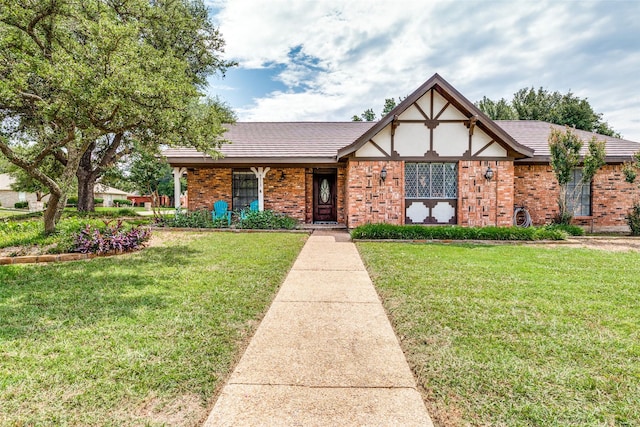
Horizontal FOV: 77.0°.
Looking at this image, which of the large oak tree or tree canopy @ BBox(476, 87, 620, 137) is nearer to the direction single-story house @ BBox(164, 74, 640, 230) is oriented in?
the large oak tree

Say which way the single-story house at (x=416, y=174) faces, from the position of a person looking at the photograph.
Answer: facing the viewer

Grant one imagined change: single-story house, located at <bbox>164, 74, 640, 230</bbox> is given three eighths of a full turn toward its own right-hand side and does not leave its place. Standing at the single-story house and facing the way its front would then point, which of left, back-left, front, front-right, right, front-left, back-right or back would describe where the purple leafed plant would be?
left

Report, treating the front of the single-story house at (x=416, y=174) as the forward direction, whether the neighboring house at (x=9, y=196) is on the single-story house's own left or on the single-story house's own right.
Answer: on the single-story house's own right

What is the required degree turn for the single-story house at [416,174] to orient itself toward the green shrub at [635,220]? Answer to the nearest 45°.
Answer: approximately 90° to its left

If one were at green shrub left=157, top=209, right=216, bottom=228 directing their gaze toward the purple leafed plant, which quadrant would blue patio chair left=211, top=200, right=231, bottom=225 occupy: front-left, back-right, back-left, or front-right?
back-left
